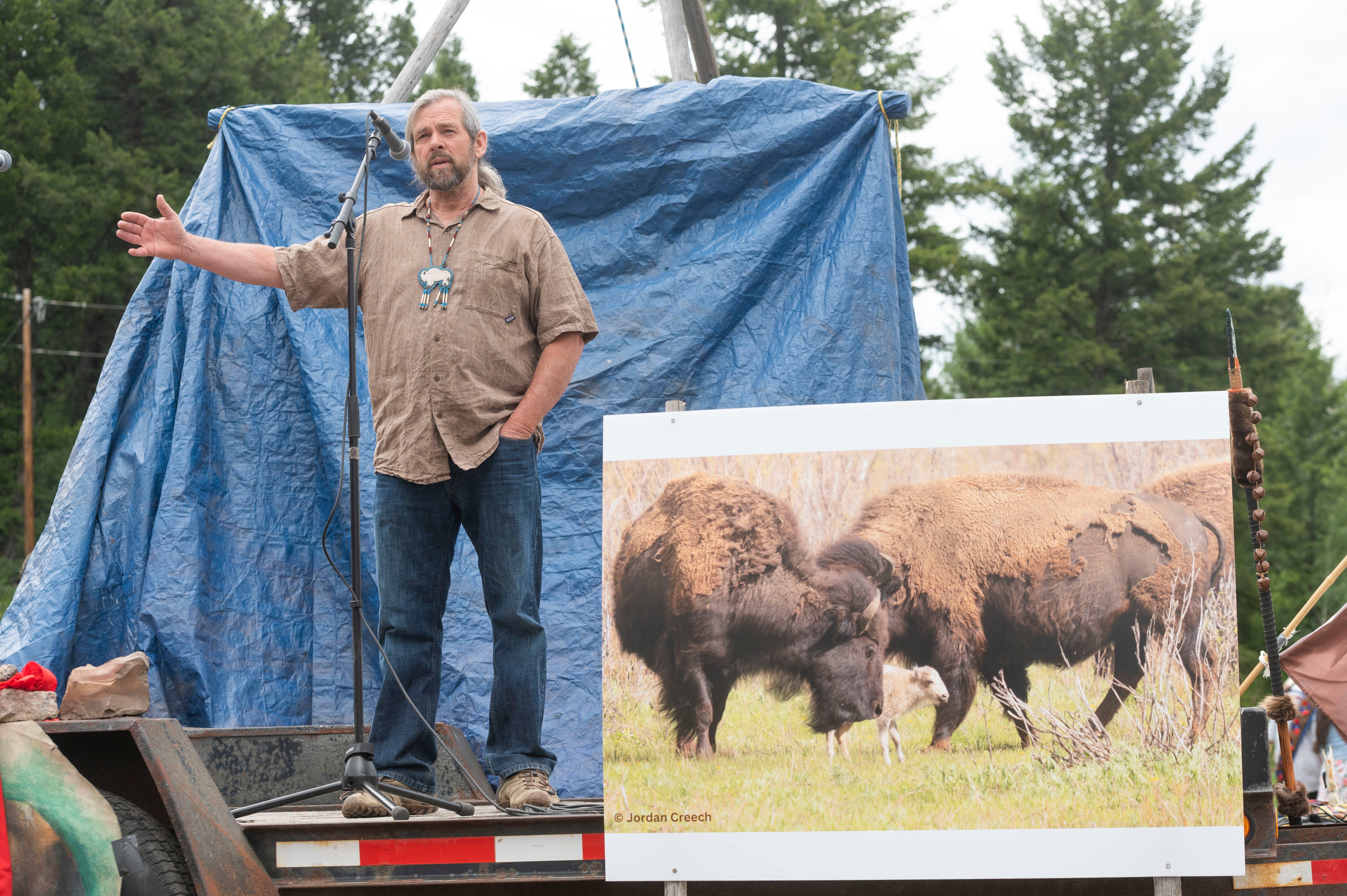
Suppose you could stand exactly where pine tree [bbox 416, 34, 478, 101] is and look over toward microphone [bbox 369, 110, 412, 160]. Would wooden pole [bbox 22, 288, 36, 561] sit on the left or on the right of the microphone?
right

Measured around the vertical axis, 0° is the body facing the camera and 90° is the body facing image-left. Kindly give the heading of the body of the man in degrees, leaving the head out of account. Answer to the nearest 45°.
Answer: approximately 0°

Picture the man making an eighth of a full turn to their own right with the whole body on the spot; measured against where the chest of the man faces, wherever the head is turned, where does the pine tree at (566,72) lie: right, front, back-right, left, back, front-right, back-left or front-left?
back-right

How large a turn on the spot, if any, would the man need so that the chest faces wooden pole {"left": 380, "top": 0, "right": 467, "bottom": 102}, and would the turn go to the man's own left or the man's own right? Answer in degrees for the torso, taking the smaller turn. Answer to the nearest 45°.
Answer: approximately 180°

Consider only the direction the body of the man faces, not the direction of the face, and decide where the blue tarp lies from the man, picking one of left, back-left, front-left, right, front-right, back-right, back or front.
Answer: back

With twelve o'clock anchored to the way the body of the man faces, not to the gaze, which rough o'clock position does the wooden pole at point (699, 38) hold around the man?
The wooden pole is roughly at 7 o'clock from the man.

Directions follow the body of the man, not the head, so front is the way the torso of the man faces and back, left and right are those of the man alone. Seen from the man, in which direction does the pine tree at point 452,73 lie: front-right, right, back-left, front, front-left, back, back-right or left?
back

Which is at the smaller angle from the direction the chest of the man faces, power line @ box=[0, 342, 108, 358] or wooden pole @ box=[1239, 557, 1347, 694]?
the wooden pole

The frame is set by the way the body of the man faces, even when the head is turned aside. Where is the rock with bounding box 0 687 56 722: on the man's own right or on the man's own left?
on the man's own right
